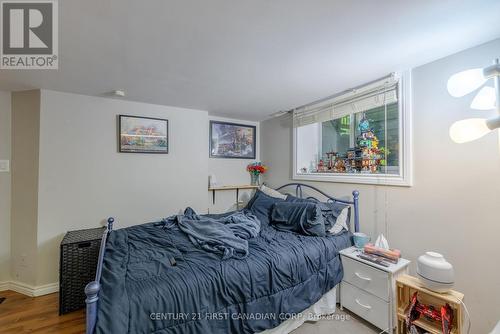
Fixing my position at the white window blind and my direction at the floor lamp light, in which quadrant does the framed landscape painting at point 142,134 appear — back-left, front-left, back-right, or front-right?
back-right

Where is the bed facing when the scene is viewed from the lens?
facing the viewer and to the left of the viewer

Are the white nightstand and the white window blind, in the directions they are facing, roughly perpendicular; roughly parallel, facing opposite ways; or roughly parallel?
roughly parallel

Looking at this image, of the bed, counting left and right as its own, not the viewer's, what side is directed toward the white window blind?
back

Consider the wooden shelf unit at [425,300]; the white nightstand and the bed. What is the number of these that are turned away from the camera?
0

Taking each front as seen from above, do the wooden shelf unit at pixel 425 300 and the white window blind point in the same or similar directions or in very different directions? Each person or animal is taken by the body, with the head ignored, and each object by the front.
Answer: same or similar directions

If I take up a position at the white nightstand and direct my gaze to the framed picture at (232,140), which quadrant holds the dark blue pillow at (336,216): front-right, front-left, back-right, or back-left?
front-right

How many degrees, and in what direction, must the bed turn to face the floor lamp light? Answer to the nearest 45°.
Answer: approximately 135° to its left

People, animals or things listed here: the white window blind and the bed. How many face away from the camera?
0

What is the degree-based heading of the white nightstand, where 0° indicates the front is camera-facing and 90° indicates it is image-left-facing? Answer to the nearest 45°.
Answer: approximately 45°

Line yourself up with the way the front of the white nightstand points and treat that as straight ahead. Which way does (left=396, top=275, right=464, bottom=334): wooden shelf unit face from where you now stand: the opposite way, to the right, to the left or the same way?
the same way

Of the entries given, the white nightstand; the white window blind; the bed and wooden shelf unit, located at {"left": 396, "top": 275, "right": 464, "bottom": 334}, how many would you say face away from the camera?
0

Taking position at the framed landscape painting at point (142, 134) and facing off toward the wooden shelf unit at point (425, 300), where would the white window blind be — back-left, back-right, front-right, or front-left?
front-left

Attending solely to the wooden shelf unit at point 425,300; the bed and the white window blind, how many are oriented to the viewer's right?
0

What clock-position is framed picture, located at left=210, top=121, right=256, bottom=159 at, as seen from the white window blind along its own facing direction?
The framed picture is roughly at 2 o'clock from the white window blind.

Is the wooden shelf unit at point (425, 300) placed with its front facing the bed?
no

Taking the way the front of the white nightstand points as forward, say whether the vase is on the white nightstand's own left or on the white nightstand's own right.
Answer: on the white nightstand's own right
